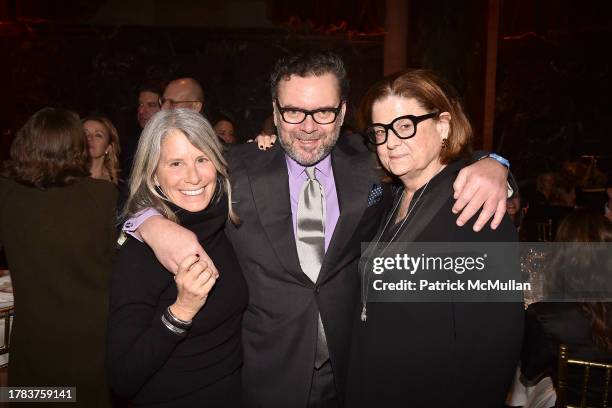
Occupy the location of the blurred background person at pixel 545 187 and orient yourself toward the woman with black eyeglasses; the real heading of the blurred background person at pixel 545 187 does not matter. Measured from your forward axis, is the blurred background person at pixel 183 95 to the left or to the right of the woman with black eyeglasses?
right

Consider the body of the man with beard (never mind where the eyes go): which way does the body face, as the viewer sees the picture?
toward the camera

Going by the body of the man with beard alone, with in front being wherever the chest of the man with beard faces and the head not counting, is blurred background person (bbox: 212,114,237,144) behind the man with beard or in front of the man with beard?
behind

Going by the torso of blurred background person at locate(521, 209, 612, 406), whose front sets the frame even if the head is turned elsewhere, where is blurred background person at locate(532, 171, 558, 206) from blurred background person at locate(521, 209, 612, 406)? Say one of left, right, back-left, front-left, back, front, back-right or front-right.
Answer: front

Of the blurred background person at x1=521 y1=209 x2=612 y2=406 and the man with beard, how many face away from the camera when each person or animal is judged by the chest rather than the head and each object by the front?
1

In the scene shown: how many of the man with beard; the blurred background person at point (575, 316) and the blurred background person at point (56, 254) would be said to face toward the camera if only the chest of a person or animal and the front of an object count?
1

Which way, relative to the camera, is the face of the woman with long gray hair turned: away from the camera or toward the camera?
toward the camera

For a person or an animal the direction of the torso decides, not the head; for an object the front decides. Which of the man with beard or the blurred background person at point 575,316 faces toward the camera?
the man with beard

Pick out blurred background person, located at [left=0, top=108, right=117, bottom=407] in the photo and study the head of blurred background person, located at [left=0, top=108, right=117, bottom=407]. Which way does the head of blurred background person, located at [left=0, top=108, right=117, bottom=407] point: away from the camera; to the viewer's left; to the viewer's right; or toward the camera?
away from the camera

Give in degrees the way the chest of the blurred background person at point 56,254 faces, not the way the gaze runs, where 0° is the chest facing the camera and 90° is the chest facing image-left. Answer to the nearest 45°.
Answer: approximately 180°

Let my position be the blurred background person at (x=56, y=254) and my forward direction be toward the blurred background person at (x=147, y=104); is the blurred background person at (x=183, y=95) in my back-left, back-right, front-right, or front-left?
front-right

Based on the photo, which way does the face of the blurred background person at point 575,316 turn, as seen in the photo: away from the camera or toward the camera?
away from the camera

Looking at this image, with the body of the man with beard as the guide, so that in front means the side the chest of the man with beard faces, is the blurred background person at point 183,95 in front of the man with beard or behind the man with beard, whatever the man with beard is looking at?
behind

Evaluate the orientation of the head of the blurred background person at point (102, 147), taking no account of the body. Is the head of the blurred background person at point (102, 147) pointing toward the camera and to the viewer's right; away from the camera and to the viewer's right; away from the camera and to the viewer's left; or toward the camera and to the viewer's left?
toward the camera and to the viewer's left

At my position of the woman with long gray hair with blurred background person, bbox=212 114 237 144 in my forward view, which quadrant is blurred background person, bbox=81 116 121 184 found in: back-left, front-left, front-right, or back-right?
front-left
